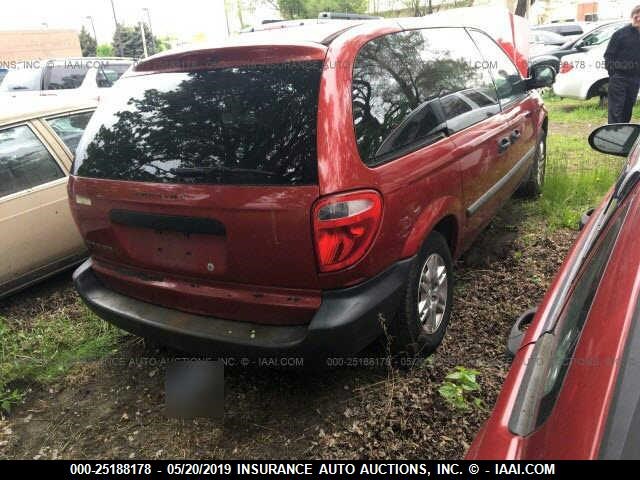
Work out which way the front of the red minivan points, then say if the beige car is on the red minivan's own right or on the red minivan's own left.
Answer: on the red minivan's own left

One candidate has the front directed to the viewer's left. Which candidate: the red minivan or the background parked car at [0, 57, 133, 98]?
the background parked car

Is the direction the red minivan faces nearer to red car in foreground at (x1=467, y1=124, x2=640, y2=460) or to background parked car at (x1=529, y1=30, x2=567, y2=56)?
the background parked car

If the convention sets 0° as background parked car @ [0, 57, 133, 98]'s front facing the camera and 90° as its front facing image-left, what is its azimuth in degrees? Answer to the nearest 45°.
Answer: approximately 90°

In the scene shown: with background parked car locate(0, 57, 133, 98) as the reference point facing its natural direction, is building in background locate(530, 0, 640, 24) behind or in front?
behind

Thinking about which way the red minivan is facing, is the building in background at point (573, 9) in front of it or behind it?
in front

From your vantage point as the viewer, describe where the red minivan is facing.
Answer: facing away from the viewer and to the right of the viewer
